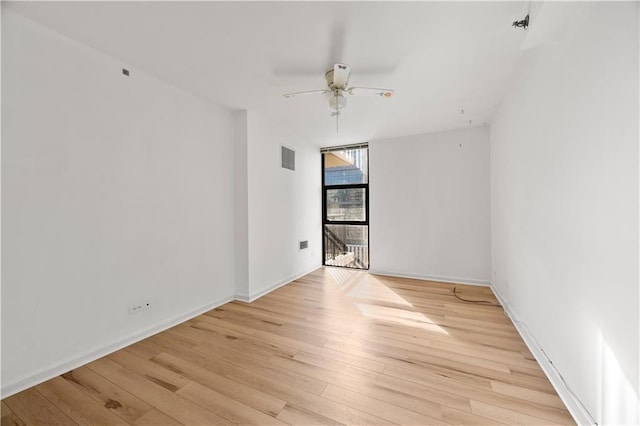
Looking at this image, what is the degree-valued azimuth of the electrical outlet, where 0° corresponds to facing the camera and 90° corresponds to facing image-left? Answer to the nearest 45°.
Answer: approximately 315°

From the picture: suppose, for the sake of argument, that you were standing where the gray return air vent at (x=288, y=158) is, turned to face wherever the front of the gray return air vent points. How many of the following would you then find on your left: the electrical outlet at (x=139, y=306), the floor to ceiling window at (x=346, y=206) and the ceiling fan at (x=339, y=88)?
1

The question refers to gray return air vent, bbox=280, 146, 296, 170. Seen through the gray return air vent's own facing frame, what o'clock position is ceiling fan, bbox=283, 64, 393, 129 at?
The ceiling fan is roughly at 1 o'clock from the gray return air vent.

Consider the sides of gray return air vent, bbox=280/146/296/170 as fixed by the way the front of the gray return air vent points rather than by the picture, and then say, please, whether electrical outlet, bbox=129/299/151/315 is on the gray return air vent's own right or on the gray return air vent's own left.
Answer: on the gray return air vent's own right

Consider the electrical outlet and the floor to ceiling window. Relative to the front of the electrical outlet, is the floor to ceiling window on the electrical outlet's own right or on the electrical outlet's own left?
on the electrical outlet's own left

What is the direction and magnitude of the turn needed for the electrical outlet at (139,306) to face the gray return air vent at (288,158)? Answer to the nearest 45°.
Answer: approximately 90° to its left

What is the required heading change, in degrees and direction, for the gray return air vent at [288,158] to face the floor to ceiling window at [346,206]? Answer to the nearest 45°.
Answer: approximately 90° to its left
